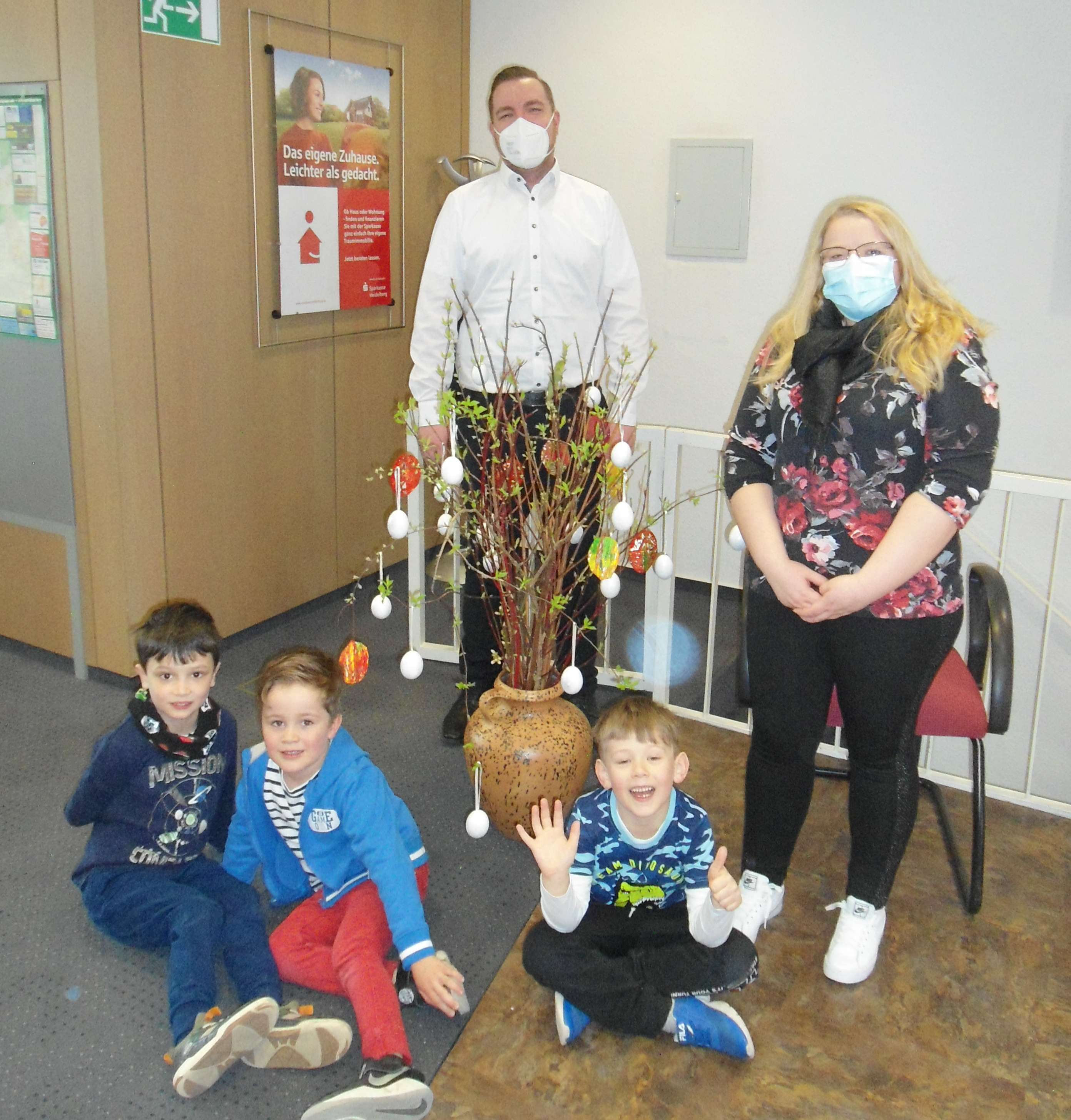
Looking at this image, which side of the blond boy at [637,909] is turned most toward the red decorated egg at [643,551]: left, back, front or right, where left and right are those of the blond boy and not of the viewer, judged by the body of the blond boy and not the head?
back

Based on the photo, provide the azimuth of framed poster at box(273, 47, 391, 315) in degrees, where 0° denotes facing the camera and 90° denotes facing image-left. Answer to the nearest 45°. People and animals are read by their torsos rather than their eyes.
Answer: approximately 315°

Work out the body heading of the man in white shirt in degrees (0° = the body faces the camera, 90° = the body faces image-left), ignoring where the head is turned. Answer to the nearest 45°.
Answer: approximately 0°

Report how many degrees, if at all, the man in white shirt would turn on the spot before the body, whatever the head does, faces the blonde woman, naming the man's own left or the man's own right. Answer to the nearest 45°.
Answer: approximately 45° to the man's own left

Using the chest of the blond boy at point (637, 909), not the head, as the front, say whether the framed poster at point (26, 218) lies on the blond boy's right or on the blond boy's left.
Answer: on the blond boy's right

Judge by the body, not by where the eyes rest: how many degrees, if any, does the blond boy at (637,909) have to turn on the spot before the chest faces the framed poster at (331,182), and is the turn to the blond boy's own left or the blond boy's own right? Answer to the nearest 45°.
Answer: approximately 135° to the blond boy's own right

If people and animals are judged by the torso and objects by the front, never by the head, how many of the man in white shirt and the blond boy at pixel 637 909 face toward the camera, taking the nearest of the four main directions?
2
